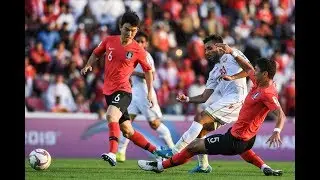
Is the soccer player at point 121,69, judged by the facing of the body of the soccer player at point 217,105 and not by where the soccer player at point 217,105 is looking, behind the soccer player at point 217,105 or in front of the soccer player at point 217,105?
in front

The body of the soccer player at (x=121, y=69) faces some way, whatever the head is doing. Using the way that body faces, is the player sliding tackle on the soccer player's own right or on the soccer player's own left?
on the soccer player's own left

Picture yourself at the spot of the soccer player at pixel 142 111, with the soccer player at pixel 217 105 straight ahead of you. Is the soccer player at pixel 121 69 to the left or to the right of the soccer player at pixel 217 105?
right

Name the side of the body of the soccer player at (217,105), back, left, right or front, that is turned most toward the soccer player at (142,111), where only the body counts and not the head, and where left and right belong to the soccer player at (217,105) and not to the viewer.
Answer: right

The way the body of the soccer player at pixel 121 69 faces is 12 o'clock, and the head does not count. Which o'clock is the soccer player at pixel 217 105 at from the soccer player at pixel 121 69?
the soccer player at pixel 217 105 is roughly at 9 o'clock from the soccer player at pixel 121 69.

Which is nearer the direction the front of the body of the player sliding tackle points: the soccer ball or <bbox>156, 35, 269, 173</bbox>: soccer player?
the soccer ball

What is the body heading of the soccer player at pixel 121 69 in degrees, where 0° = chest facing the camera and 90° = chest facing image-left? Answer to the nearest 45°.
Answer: approximately 0°

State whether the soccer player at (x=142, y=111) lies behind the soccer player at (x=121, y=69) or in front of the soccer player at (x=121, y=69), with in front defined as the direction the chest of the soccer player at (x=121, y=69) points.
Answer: behind

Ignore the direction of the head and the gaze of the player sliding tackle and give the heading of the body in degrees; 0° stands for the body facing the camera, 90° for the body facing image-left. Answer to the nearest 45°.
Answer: approximately 90°

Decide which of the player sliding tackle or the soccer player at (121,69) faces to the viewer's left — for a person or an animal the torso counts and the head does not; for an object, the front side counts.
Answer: the player sliding tackle

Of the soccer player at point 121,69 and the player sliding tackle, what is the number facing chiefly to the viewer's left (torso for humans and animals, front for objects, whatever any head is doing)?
1

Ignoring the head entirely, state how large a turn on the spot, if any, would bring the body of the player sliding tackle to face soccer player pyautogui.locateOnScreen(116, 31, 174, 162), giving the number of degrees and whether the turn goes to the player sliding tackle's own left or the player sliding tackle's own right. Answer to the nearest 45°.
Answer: approximately 45° to the player sliding tackle's own right

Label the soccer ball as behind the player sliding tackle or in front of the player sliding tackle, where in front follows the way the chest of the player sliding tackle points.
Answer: in front
